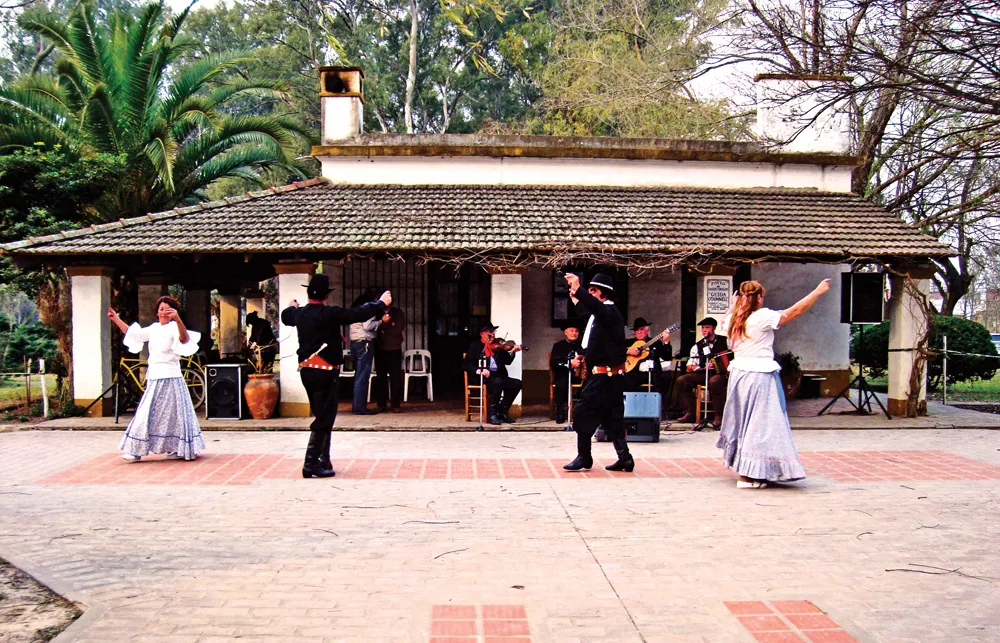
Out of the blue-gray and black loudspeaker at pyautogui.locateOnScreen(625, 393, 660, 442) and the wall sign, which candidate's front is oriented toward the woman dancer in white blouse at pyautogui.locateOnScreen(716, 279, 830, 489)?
the wall sign

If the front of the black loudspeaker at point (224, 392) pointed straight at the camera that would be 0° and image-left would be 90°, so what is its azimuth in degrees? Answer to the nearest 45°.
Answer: approximately 0°

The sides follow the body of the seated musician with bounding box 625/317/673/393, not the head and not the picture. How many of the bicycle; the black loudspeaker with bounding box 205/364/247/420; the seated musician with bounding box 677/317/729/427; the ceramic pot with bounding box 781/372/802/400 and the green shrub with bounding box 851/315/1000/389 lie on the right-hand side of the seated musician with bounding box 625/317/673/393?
2

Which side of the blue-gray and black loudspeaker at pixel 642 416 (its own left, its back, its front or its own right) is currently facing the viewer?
back

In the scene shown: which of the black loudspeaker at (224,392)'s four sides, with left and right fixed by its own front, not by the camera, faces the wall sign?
left

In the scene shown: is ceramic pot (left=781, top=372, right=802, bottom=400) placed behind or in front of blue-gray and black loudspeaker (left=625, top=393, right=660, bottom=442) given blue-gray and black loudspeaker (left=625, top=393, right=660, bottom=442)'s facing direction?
in front

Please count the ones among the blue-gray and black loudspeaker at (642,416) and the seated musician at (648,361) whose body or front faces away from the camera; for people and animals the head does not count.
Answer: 1

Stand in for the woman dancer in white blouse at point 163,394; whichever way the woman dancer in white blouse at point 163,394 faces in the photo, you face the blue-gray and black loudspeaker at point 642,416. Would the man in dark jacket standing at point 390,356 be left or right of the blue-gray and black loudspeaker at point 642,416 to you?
left

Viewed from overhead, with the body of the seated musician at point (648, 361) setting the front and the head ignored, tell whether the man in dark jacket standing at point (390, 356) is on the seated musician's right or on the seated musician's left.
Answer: on the seated musician's right

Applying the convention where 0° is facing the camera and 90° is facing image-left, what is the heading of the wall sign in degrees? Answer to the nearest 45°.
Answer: approximately 0°

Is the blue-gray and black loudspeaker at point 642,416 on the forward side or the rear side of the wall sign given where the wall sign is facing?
on the forward side

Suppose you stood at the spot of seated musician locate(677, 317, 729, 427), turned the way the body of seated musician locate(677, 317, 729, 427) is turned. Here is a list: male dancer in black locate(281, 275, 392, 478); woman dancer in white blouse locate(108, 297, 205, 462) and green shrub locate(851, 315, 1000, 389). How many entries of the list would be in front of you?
2

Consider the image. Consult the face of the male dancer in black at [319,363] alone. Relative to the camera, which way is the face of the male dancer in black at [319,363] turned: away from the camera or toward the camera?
away from the camera
